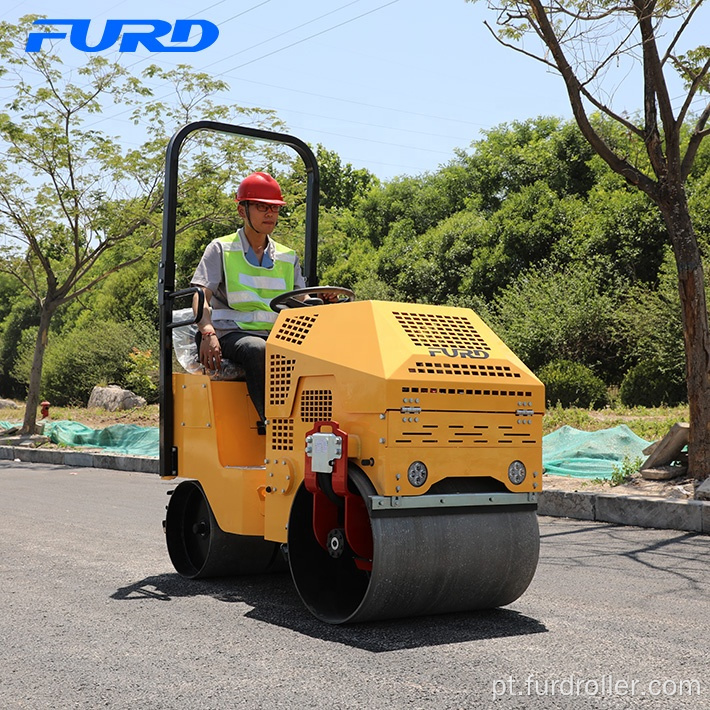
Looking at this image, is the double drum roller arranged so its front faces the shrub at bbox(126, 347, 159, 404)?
no

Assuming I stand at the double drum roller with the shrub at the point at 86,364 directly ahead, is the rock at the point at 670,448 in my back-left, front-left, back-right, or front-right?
front-right

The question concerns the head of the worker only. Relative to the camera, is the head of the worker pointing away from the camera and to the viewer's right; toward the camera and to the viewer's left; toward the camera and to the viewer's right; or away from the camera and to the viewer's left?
toward the camera and to the viewer's right

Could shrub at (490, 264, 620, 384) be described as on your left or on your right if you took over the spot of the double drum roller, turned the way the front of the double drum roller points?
on your left

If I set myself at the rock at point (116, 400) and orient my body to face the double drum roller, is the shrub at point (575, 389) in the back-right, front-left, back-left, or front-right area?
front-left

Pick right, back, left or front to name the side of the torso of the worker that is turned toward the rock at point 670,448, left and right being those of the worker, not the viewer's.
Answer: left

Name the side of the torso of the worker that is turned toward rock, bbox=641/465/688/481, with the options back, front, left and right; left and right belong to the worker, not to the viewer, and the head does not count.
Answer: left

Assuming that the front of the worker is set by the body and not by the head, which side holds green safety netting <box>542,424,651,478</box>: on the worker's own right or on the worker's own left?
on the worker's own left

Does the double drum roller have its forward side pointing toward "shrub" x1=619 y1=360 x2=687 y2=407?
no

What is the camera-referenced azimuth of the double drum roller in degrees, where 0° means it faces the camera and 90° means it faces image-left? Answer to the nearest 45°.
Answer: approximately 315°

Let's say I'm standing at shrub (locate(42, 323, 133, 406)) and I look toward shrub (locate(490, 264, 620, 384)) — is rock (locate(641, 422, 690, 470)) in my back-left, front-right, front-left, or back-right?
front-right

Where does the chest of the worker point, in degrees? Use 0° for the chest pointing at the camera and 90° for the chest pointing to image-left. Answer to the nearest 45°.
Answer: approximately 315°

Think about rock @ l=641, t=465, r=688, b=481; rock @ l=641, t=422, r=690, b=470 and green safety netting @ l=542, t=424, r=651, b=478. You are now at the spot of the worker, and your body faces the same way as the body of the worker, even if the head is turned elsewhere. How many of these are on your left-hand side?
3

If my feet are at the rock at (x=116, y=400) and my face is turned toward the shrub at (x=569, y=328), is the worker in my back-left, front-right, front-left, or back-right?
front-right

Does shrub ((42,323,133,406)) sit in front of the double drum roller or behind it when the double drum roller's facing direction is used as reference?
behind

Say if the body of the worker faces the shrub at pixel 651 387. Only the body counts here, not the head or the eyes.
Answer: no
